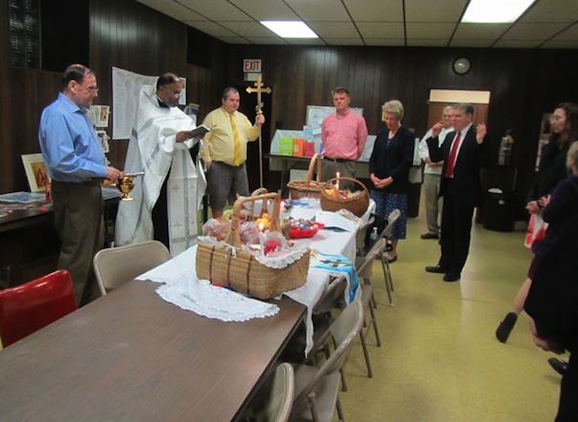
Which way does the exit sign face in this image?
toward the camera

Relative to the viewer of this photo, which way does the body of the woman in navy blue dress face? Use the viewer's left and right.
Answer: facing the viewer and to the left of the viewer

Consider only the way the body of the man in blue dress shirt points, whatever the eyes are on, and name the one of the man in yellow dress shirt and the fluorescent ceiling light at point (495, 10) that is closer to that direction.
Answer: the fluorescent ceiling light

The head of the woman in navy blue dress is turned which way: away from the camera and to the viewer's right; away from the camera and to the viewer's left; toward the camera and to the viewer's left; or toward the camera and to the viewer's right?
toward the camera and to the viewer's left

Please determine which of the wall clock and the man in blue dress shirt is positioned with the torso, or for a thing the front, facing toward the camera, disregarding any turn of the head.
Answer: the wall clock

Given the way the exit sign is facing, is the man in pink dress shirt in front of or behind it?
in front

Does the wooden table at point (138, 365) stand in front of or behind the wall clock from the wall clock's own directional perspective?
in front

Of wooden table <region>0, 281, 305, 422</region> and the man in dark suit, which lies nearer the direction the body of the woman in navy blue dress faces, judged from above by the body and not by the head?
the wooden table

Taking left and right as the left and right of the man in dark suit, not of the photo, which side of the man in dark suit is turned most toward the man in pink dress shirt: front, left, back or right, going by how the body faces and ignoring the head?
right

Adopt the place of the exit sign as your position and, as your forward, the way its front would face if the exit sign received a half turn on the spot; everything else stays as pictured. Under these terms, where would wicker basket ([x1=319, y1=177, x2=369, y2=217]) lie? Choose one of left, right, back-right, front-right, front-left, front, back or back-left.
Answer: back

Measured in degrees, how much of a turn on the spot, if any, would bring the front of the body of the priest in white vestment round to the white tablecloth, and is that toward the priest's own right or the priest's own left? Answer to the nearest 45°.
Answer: approximately 45° to the priest's own right

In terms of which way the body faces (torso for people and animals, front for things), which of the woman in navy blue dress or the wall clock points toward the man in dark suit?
the wall clock

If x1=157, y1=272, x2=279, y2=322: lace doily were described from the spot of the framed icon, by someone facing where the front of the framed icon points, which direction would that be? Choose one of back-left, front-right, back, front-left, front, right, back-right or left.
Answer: front-right

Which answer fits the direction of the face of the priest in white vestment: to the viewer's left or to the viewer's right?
to the viewer's right

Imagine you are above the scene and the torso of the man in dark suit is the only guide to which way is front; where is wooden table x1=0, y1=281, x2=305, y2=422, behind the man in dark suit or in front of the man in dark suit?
in front

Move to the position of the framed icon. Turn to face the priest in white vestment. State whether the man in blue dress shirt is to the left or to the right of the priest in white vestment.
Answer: right

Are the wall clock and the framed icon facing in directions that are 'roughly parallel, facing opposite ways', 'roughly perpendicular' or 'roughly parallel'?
roughly perpendicular

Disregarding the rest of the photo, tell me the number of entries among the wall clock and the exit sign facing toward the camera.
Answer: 2
